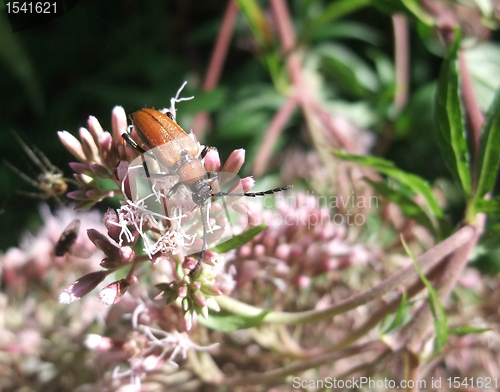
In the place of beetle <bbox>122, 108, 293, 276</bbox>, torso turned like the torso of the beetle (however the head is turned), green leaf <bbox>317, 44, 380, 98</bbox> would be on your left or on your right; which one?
on your left

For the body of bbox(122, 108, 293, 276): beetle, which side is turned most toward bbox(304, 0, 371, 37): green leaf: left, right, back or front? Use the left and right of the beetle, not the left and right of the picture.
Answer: left

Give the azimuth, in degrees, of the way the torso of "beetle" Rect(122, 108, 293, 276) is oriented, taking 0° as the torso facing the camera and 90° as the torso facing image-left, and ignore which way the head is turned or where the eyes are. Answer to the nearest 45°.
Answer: approximately 315°

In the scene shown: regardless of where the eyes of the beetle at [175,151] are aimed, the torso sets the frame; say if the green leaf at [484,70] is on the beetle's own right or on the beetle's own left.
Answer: on the beetle's own left

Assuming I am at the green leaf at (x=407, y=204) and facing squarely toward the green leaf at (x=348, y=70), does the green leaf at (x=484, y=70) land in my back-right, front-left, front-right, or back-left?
front-right
